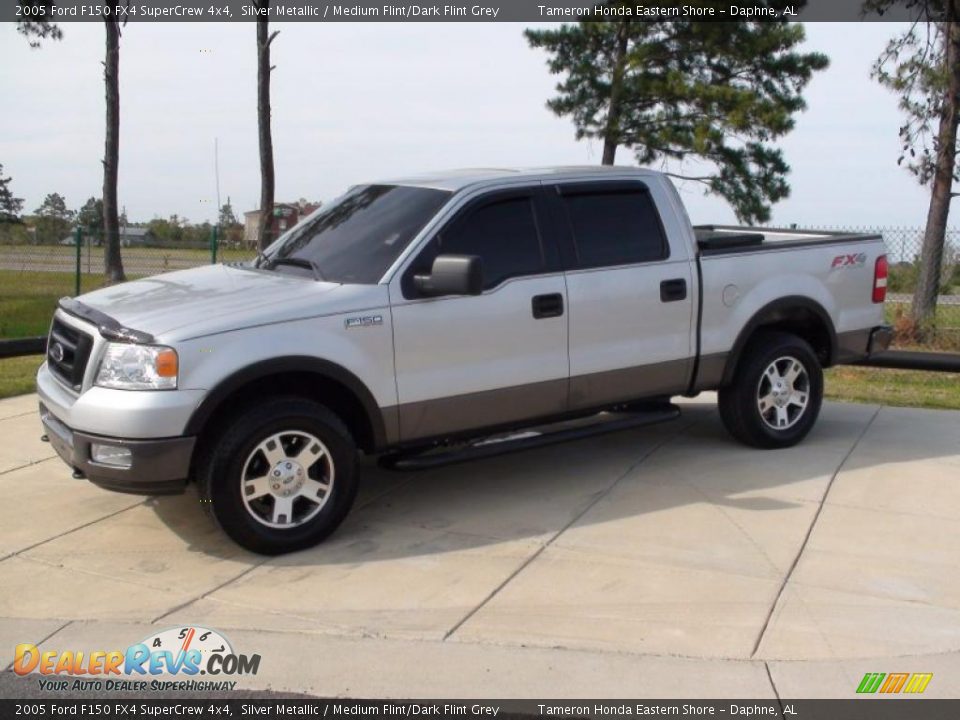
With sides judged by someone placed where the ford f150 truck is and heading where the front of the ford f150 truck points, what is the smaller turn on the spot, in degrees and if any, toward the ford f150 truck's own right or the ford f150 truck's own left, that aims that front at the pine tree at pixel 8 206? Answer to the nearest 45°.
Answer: approximately 90° to the ford f150 truck's own right

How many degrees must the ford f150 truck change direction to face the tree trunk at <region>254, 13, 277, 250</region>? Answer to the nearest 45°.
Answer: approximately 135° to its right

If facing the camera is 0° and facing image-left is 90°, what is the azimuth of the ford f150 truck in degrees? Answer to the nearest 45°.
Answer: approximately 45°

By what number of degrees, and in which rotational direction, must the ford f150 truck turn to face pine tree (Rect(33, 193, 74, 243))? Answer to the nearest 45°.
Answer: approximately 90° to its right

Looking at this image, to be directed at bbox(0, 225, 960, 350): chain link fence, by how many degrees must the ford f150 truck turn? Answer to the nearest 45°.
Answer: approximately 90° to its right

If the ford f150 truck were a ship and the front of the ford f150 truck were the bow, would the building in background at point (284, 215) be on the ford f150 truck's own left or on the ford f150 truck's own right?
on the ford f150 truck's own right

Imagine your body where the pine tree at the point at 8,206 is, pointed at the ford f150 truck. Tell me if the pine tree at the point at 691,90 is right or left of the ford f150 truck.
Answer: left

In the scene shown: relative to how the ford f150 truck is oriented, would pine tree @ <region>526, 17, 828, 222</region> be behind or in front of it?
behind
